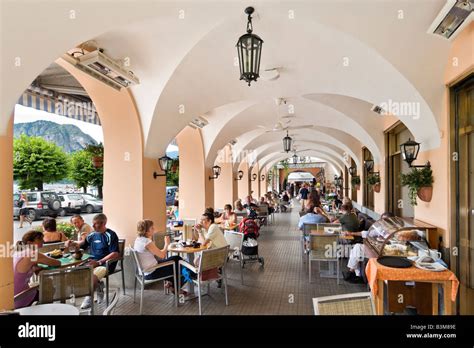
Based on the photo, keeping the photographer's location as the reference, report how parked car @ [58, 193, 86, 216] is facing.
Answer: facing away from the viewer and to the left of the viewer

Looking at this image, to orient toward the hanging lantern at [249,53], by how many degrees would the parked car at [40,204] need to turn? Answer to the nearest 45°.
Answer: approximately 135° to its left

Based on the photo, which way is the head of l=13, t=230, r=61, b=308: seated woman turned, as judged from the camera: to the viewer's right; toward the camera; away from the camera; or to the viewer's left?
to the viewer's right

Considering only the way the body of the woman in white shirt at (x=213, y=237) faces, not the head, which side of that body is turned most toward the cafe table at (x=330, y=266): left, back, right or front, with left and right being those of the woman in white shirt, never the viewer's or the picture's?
back

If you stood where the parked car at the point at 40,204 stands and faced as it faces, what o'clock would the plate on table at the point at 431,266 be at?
The plate on table is roughly at 7 o'clock from the parked car.

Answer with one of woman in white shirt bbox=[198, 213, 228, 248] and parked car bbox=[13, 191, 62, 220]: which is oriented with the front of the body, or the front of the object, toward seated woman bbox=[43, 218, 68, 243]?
the woman in white shirt

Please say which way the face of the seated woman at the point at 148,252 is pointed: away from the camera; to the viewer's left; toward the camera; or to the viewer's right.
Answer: to the viewer's right

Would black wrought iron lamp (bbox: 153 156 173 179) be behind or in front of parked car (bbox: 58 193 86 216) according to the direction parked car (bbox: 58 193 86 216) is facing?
behind

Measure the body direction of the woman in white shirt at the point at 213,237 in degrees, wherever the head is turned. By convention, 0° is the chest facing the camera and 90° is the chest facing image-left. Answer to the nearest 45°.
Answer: approximately 90°

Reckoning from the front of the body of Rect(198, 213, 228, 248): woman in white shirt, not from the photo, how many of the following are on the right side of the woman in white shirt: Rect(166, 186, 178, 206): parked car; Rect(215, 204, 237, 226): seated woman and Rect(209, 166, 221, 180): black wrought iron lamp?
3
